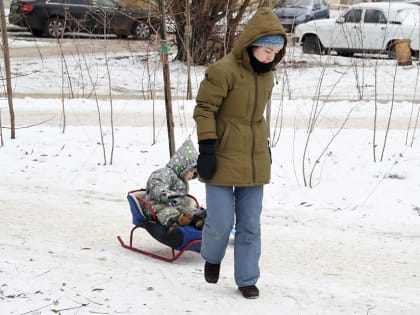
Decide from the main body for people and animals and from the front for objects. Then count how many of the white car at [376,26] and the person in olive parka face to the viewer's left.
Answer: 1

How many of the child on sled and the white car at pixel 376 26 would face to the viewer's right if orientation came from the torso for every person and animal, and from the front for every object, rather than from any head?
1

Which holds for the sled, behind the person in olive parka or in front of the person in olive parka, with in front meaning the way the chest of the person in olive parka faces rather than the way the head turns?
behind

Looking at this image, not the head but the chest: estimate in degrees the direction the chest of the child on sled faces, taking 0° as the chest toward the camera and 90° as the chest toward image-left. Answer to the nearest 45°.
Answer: approximately 270°

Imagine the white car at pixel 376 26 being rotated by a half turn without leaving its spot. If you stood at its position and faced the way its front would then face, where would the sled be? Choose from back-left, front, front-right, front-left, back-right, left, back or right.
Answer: right

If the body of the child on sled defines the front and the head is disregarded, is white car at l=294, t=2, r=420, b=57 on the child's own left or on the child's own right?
on the child's own left

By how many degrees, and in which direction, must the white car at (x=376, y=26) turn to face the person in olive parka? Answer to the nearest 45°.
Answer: approximately 90° to its left

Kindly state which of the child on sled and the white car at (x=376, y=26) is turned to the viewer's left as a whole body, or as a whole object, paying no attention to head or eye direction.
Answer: the white car

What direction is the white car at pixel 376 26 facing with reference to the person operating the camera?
facing to the left of the viewer

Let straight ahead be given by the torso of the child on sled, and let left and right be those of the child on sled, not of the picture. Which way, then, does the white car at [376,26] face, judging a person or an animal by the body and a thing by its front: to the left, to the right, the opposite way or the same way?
the opposite way

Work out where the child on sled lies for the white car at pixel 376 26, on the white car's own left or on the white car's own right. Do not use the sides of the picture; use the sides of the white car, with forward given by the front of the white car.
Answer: on the white car's own left
